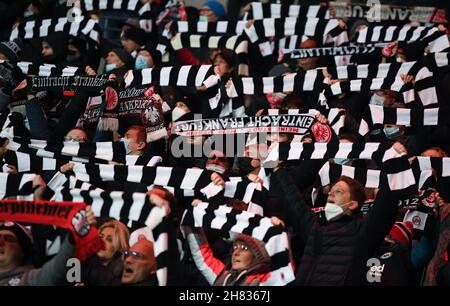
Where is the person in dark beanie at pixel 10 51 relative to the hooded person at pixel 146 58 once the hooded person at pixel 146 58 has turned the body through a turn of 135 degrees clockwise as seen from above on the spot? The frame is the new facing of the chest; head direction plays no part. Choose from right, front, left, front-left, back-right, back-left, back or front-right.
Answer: left

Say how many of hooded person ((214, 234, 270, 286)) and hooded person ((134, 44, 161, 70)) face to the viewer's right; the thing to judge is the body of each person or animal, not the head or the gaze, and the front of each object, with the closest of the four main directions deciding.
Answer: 0

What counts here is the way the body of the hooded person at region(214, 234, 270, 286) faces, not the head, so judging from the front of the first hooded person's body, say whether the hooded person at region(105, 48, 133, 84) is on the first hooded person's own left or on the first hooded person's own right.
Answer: on the first hooded person's own right

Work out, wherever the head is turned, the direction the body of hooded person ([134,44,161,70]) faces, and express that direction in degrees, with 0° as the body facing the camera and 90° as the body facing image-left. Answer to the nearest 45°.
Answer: approximately 45°

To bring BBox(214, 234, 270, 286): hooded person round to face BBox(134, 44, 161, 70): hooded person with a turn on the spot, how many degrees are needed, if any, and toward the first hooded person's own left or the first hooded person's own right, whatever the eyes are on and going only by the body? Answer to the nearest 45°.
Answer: approximately 135° to the first hooded person's own right

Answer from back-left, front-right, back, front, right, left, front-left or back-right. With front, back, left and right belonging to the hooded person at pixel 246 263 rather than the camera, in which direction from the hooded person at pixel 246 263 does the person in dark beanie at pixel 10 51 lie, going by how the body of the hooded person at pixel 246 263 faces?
right
